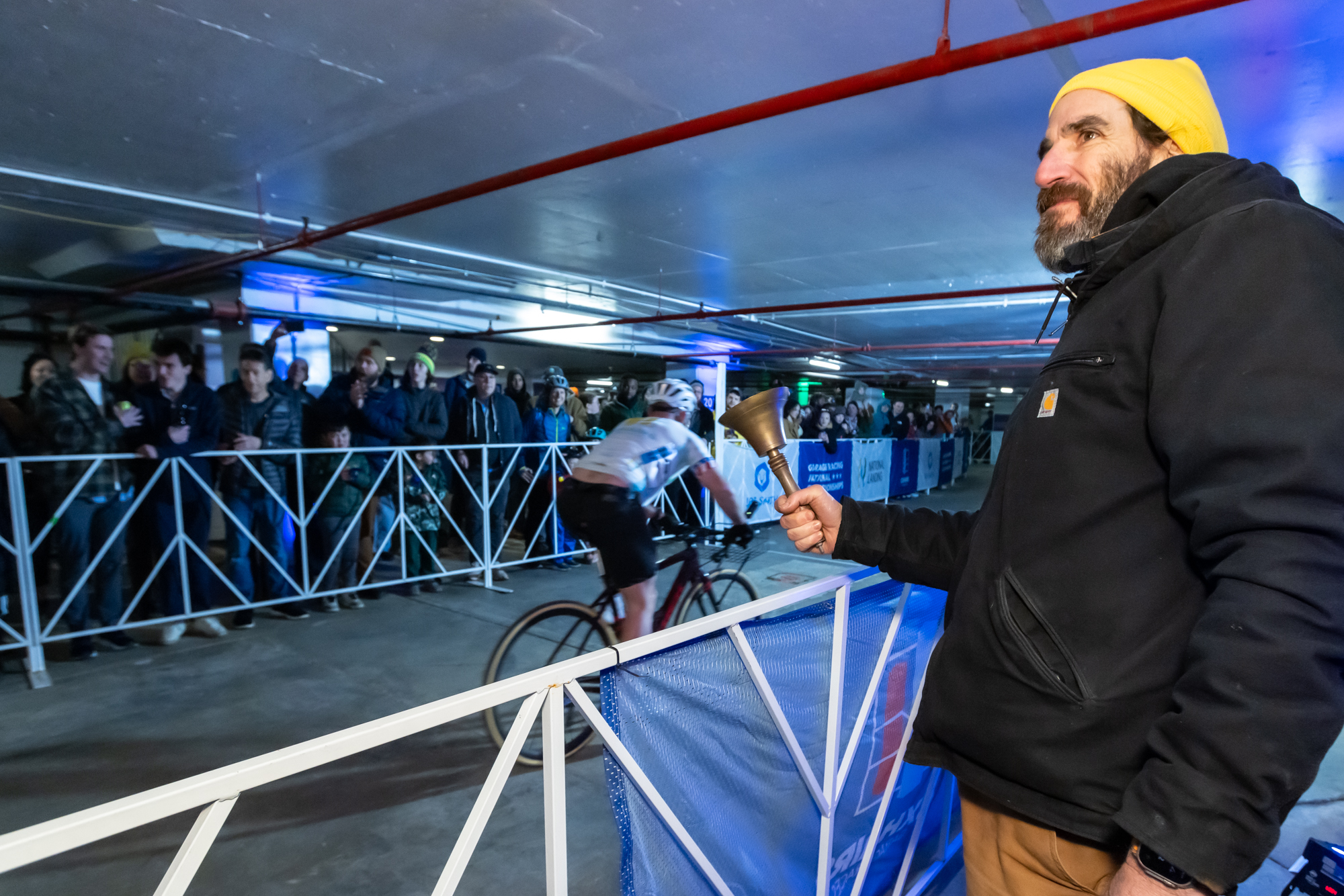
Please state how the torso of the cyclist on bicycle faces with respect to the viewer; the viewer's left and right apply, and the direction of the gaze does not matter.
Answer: facing away from the viewer and to the right of the viewer

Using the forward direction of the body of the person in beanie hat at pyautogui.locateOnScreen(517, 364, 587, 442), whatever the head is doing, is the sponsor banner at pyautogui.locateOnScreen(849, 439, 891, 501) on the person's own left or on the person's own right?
on the person's own left

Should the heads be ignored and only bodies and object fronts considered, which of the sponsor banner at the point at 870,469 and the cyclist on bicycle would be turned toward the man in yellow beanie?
the sponsor banner

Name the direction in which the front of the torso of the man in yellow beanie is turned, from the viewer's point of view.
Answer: to the viewer's left

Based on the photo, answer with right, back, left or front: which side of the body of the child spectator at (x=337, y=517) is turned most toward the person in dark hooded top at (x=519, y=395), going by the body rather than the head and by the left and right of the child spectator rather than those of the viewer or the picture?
left

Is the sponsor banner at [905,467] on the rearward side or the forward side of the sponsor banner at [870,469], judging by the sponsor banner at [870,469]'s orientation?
on the rearward side

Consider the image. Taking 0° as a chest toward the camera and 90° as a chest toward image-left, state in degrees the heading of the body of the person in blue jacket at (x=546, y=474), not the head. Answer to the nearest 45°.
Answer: approximately 315°

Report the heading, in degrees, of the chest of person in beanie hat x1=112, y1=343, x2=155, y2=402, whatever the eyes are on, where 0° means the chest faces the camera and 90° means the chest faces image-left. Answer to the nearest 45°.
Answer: approximately 315°

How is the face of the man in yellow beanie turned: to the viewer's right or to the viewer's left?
to the viewer's left

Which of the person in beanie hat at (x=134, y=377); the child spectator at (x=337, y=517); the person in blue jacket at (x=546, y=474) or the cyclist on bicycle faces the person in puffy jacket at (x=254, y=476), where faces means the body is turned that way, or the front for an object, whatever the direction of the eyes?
the person in beanie hat
